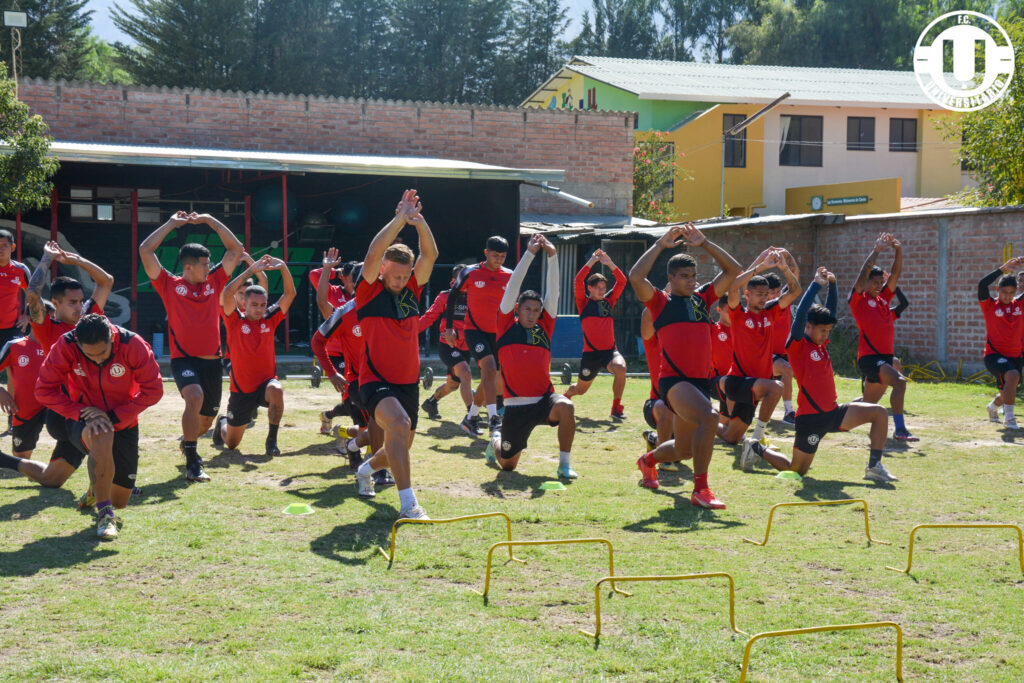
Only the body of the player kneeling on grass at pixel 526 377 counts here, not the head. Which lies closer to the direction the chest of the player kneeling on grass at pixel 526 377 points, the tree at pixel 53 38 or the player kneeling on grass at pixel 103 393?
the player kneeling on grass

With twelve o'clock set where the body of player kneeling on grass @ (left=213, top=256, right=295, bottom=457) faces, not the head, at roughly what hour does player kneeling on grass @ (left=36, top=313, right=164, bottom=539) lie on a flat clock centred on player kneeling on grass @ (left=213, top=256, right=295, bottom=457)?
player kneeling on grass @ (left=36, top=313, right=164, bottom=539) is roughly at 2 o'clock from player kneeling on grass @ (left=213, top=256, right=295, bottom=457).

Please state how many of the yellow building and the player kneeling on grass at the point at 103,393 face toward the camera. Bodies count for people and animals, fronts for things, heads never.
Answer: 2

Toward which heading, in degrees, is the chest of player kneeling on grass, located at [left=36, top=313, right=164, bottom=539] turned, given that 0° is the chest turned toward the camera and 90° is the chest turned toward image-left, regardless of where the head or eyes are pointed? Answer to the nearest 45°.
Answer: approximately 0°

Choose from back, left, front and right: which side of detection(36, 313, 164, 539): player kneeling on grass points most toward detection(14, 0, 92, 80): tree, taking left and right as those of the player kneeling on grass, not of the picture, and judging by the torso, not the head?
back

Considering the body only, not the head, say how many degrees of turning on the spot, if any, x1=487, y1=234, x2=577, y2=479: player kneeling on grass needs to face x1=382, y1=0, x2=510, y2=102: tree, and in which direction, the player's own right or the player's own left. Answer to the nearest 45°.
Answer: approximately 135° to the player's own left

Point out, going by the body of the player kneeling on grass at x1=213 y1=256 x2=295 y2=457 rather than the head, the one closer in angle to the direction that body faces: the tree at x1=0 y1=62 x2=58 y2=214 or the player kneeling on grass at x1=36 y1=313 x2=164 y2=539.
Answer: the player kneeling on grass
